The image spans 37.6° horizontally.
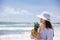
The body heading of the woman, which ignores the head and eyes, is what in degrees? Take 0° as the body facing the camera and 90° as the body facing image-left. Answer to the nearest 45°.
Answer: approximately 90°
